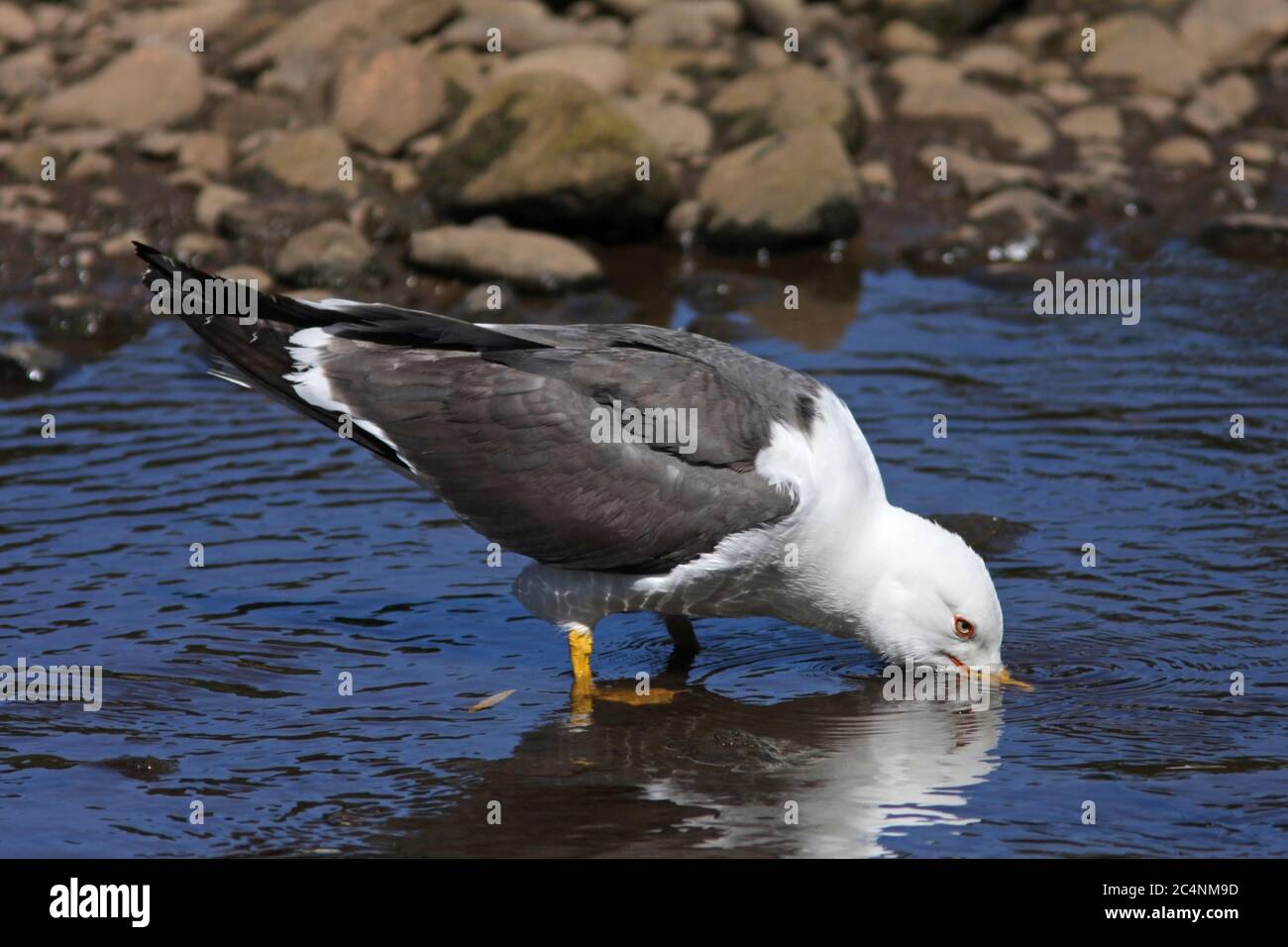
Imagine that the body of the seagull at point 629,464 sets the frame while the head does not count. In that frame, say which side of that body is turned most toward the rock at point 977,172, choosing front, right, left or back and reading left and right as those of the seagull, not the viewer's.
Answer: left

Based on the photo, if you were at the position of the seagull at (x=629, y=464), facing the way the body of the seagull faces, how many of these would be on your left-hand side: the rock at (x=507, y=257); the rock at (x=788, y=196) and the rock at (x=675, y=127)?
3

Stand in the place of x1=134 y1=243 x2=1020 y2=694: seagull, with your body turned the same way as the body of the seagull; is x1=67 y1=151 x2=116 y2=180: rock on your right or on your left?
on your left

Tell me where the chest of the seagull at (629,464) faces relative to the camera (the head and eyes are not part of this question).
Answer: to the viewer's right

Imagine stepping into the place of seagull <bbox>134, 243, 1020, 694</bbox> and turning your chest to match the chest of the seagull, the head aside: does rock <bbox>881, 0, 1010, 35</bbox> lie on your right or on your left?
on your left

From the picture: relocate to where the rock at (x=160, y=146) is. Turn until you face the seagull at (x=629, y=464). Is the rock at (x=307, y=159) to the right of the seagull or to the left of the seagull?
left

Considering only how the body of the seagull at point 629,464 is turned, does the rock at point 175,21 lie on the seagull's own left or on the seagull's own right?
on the seagull's own left

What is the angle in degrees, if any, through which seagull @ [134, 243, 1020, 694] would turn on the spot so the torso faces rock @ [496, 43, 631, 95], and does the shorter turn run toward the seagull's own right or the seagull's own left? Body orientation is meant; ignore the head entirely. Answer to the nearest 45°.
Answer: approximately 90° to the seagull's own left

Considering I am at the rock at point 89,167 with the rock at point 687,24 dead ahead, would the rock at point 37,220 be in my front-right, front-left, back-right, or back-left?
back-right

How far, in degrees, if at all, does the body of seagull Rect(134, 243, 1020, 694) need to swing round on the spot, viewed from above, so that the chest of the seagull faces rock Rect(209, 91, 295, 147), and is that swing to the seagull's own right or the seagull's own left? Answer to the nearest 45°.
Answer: approximately 90° to the seagull's own left

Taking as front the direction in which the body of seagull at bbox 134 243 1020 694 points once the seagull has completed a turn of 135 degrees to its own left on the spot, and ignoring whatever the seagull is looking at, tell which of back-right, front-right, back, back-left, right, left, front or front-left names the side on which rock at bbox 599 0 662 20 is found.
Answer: front-right

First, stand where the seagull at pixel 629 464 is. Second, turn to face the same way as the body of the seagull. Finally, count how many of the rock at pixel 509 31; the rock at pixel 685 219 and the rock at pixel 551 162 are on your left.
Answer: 3

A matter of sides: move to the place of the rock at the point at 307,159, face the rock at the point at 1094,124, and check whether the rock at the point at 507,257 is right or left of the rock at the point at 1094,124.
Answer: right

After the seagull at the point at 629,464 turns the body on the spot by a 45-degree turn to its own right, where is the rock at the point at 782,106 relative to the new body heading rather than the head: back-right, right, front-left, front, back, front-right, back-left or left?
back-left
